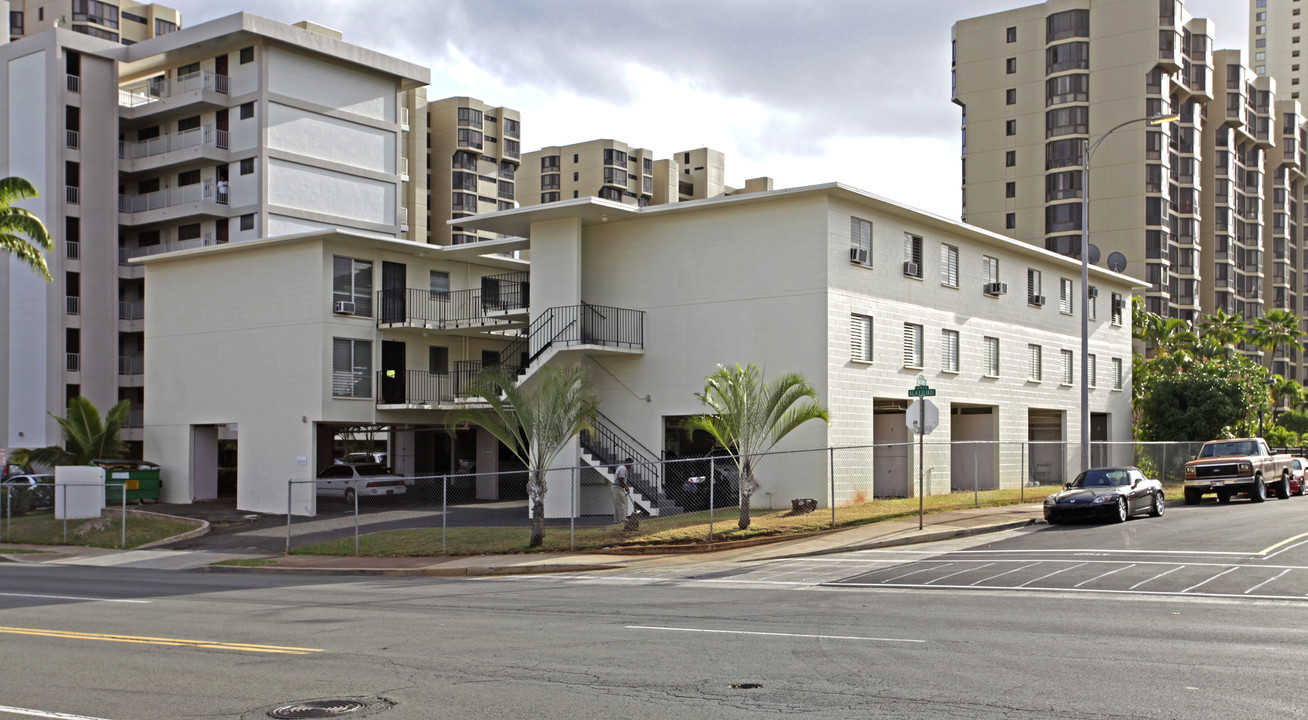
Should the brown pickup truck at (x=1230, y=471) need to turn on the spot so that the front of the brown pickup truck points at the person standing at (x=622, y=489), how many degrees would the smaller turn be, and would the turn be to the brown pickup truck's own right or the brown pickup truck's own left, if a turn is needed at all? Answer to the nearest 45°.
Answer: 0° — it already faces them

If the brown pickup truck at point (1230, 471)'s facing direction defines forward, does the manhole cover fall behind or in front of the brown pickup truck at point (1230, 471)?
in front

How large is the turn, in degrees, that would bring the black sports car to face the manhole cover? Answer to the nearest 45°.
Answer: approximately 45° to its left

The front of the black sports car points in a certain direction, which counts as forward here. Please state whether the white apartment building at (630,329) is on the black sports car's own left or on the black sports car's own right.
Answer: on the black sports car's own right

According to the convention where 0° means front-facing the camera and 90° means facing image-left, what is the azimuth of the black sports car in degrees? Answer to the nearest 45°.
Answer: approximately 45°

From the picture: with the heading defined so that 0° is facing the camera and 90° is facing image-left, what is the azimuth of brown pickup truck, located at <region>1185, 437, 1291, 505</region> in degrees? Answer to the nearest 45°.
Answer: approximately 45°
